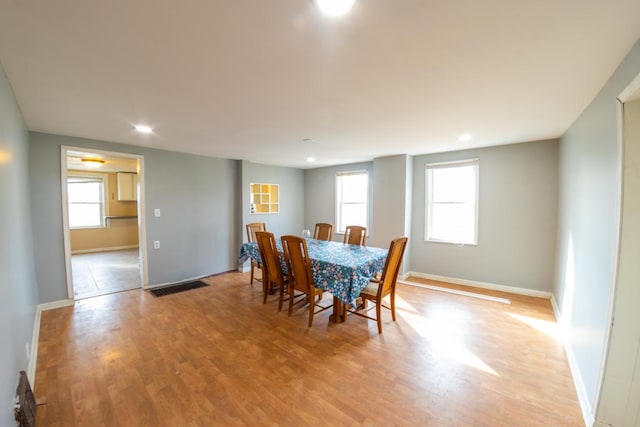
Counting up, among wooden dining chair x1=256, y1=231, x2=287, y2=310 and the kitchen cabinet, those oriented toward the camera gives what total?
1

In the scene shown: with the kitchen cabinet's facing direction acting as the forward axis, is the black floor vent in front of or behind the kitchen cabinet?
in front

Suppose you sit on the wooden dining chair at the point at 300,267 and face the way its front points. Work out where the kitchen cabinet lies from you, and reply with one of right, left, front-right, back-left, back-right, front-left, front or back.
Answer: left

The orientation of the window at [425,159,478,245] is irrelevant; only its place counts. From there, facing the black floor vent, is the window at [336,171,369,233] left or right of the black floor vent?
right

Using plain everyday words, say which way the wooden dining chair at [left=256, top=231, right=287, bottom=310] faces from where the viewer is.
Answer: facing away from the viewer and to the right of the viewer

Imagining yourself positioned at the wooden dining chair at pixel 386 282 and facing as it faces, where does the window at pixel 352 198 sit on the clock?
The window is roughly at 1 o'clock from the wooden dining chair.

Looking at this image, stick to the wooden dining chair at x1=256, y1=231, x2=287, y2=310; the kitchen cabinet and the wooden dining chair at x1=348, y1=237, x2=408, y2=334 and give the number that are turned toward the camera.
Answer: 1

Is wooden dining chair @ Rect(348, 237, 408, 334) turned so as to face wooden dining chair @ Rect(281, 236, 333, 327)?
no

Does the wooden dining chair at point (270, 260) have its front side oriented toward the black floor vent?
no

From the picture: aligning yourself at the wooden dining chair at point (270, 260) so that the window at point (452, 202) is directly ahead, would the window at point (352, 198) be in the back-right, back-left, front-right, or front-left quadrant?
front-left

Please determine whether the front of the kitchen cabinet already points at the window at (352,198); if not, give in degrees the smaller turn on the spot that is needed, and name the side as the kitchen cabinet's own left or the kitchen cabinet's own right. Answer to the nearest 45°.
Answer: approximately 45° to the kitchen cabinet's own left

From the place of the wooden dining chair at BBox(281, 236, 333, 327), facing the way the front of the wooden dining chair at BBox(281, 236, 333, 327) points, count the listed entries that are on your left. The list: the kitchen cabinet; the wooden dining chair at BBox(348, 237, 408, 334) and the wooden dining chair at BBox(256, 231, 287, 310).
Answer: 2

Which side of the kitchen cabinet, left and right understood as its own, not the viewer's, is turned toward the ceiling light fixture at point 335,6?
front

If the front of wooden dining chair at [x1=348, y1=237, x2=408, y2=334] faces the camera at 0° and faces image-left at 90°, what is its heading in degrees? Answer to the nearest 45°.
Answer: approximately 135°

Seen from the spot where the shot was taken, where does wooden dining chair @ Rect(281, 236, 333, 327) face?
facing away from the viewer and to the right of the viewer
